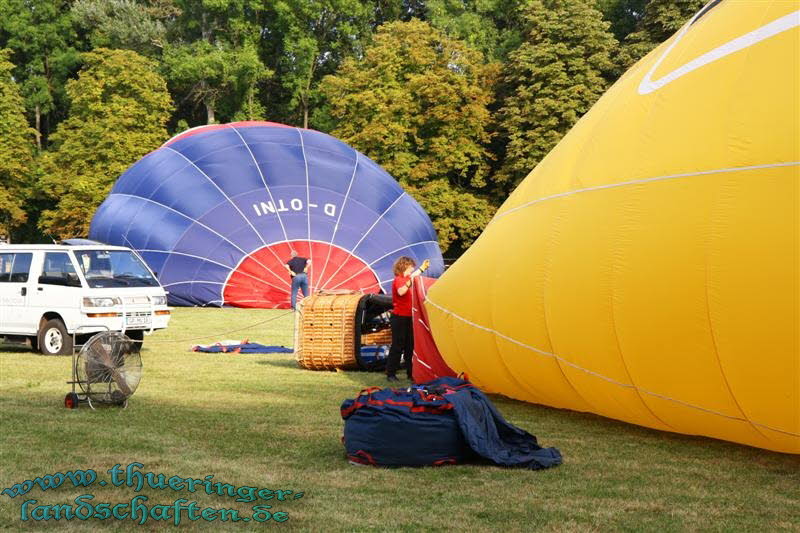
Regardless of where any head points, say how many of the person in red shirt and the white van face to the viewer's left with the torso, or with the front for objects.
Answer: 0

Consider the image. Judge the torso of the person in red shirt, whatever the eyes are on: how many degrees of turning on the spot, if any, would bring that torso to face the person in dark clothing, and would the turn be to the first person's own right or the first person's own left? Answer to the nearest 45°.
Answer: approximately 90° to the first person's own left

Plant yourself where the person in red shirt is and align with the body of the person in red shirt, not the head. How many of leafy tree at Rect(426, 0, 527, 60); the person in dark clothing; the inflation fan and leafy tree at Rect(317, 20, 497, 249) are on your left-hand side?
3

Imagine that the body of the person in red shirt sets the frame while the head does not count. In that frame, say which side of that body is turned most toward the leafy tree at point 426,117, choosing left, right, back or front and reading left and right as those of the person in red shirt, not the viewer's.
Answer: left

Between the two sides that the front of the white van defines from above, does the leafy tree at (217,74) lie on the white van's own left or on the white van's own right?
on the white van's own left

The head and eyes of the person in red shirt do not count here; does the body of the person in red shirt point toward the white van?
no

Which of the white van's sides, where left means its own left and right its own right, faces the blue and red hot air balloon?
left

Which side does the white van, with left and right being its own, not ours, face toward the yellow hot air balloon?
front

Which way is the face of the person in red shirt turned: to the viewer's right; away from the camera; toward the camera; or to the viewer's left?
to the viewer's right

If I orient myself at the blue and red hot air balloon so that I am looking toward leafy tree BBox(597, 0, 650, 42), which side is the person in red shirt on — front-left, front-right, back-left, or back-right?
back-right

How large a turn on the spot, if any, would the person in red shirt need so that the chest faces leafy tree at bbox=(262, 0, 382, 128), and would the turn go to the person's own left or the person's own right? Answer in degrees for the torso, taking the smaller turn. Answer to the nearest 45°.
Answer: approximately 90° to the person's own left

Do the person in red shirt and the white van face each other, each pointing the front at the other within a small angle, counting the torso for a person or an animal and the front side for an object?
no

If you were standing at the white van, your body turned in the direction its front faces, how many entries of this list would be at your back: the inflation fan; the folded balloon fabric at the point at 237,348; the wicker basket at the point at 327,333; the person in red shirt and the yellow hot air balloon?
0

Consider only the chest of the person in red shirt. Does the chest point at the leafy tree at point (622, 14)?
no

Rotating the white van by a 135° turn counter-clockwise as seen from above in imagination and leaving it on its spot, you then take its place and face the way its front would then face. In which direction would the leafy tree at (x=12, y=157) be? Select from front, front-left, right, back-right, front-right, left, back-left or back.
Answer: front

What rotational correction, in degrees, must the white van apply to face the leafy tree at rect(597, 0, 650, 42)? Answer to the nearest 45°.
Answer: approximately 90° to its left

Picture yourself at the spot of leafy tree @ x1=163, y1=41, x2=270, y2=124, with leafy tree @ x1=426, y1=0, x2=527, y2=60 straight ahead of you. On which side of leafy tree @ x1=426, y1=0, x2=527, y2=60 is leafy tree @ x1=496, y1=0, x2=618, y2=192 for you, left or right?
right

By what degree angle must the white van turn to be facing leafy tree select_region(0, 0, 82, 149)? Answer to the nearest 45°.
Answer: approximately 135° to its left

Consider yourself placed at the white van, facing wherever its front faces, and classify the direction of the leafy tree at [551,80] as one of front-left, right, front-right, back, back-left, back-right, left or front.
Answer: left

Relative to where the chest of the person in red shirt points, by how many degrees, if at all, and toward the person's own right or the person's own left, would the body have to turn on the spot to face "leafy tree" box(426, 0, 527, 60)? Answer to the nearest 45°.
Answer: approximately 90° to the person's own left

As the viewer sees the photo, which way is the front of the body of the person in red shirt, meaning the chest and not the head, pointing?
to the viewer's right
